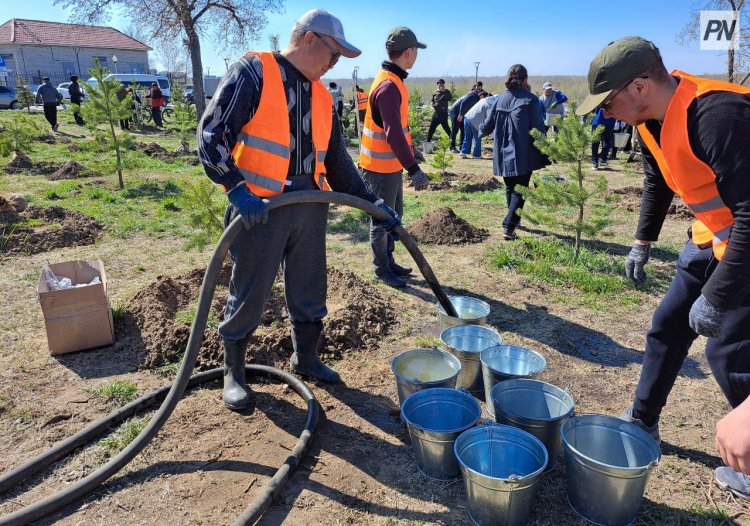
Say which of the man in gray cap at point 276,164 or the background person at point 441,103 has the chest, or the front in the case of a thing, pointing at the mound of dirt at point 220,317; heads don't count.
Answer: the background person

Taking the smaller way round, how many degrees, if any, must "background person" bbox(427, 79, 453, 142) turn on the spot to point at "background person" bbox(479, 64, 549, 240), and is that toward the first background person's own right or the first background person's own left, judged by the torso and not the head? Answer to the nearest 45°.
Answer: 0° — they already face them

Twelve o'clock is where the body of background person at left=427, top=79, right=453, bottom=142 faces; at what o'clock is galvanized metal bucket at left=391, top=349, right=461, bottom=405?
The galvanized metal bucket is roughly at 12 o'clock from the background person.

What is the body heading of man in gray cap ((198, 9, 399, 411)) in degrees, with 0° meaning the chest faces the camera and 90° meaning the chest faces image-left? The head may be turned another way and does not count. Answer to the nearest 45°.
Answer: approximately 315°

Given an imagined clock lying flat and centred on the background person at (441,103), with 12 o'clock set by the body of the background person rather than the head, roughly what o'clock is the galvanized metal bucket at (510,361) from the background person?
The galvanized metal bucket is roughly at 12 o'clock from the background person.

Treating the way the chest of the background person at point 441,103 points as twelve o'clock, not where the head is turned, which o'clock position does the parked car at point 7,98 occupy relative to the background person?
The parked car is roughly at 4 o'clock from the background person.

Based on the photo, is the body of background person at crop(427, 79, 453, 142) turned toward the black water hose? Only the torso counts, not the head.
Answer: yes

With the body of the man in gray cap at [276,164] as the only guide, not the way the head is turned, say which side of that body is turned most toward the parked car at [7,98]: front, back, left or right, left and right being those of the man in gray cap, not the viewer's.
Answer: back

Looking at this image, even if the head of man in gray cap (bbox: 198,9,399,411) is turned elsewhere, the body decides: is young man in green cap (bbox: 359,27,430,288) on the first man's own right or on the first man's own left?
on the first man's own left
